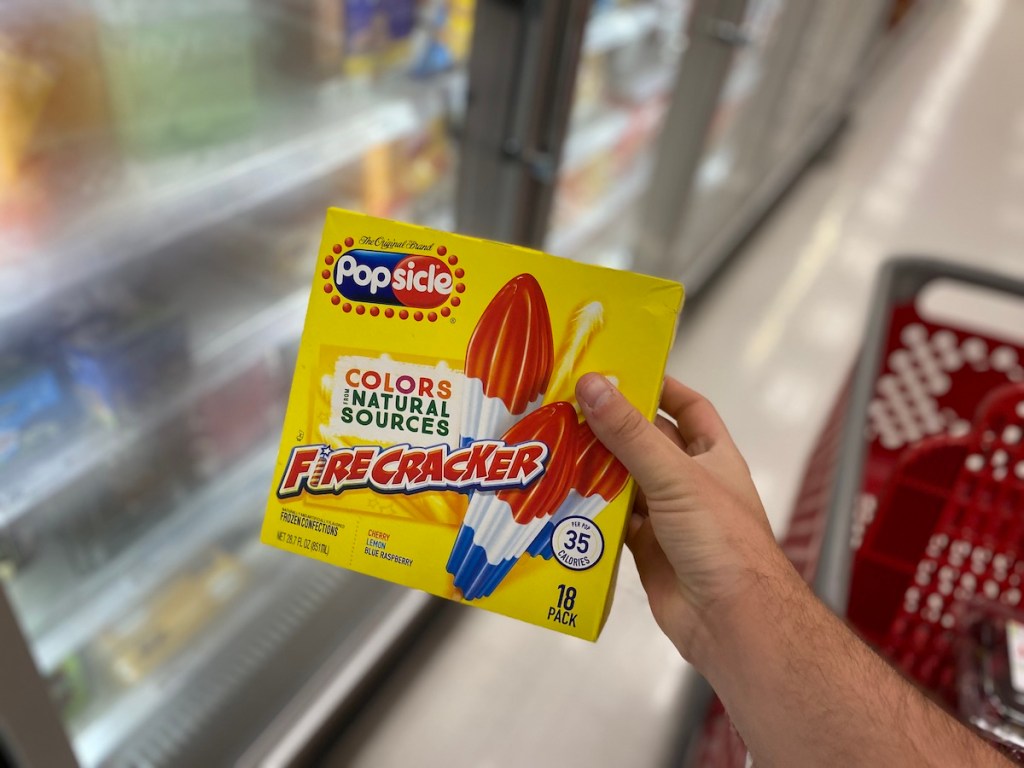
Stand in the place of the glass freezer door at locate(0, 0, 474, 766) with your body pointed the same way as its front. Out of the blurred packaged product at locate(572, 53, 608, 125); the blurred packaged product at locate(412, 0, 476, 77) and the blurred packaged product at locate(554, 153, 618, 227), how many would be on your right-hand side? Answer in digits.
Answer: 0

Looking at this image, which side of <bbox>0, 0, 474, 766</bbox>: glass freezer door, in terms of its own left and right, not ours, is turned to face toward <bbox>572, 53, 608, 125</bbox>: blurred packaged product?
left

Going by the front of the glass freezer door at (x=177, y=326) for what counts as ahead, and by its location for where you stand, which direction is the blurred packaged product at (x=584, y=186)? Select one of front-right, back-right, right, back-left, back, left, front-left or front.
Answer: left

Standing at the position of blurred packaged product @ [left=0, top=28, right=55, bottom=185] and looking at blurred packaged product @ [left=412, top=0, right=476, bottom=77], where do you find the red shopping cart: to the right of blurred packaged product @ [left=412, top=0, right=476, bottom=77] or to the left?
right

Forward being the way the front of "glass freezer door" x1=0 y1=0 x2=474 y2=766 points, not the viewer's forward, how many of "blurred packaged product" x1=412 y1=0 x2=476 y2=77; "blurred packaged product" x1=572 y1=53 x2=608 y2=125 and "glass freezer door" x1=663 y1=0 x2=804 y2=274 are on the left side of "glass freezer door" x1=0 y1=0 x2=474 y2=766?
3

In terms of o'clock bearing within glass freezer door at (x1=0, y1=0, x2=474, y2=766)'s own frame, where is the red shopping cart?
The red shopping cart is roughly at 11 o'clock from the glass freezer door.

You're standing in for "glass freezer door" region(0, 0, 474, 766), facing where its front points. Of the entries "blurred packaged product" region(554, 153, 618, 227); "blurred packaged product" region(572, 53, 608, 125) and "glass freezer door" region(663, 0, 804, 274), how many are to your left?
3

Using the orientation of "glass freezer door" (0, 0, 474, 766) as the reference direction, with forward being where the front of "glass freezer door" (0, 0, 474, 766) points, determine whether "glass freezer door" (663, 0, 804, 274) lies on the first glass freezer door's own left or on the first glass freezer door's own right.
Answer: on the first glass freezer door's own left

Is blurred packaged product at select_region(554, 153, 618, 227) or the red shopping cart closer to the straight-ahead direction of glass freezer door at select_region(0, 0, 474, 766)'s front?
the red shopping cart

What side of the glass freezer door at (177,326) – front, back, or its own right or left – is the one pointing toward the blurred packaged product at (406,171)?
left

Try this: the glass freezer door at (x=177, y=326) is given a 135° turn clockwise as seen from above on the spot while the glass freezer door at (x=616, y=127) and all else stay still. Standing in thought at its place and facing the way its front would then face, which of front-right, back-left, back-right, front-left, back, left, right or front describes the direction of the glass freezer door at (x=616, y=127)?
back-right

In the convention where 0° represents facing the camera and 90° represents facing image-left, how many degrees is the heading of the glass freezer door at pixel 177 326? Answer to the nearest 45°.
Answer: approximately 315°

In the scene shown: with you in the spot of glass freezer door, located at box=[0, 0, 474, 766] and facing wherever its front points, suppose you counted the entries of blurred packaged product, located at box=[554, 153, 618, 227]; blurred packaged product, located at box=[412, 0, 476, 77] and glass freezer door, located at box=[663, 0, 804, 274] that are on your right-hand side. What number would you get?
0

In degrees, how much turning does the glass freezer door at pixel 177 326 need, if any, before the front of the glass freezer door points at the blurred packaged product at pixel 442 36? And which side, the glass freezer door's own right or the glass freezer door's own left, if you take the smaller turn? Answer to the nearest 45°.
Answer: approximately 90° to the glass freezer door's own left
